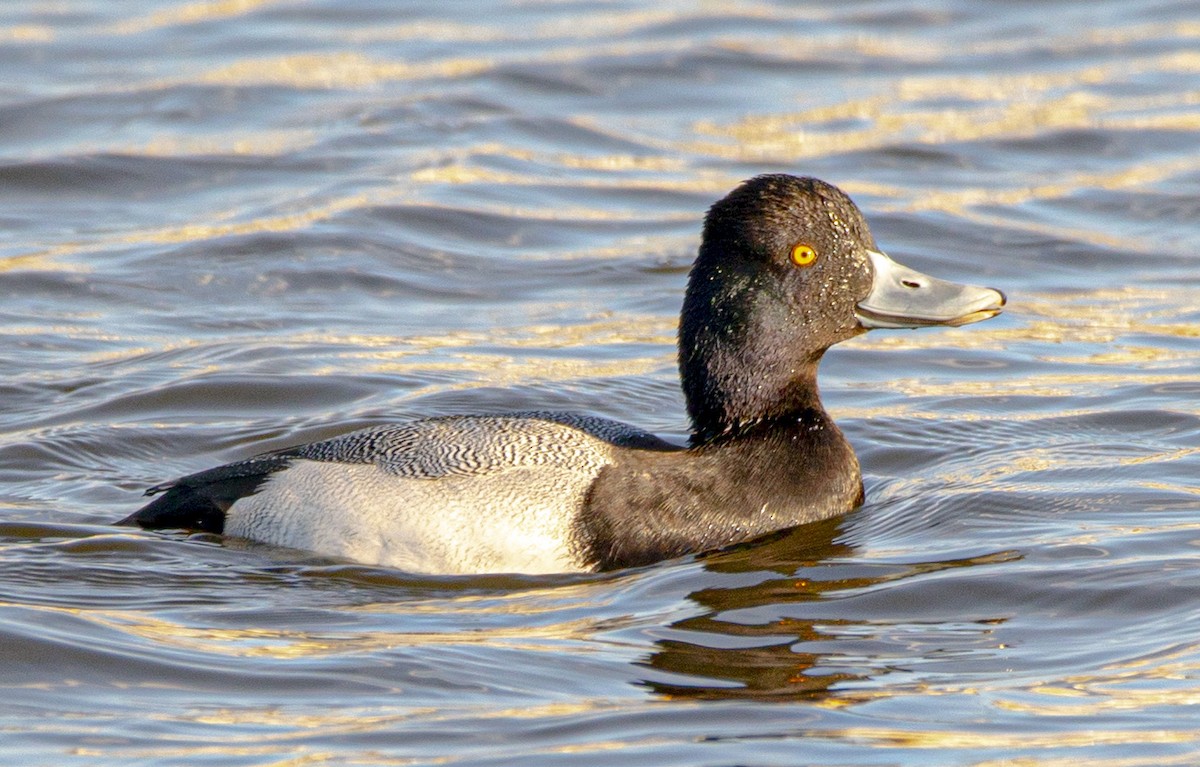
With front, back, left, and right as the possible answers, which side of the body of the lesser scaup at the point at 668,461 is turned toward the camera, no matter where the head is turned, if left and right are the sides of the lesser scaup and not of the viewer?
right
